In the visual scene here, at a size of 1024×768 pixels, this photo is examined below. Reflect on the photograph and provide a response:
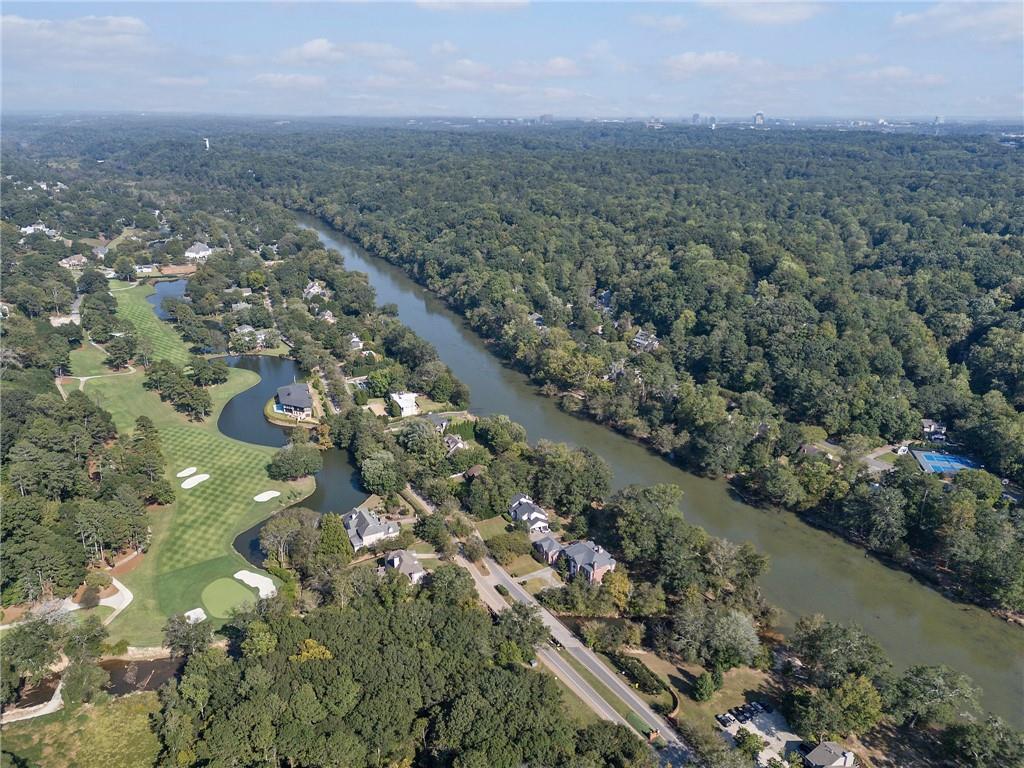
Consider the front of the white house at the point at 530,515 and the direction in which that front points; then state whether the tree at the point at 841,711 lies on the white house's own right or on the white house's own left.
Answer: on the white house's own left

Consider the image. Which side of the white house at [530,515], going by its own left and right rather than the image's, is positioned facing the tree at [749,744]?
left

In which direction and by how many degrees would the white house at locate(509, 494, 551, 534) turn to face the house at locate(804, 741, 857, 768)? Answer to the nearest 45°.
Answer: approximately 90° to its left

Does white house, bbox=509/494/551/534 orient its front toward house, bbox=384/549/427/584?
yes

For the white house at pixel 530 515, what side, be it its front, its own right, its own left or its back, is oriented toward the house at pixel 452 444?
right

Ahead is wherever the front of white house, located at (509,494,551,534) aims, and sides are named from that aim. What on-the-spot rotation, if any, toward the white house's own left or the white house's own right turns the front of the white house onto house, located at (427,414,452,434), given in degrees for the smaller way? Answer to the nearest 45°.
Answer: approximately 90° to the white house's own right

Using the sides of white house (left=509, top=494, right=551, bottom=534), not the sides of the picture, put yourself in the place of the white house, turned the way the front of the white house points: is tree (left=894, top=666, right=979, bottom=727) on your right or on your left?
on your left

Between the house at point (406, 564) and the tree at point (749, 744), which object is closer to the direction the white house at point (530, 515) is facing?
the house

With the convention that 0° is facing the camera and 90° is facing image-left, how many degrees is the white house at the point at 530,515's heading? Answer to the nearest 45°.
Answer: approximately 45°

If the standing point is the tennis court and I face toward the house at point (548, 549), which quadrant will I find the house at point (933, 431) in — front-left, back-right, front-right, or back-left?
back-right

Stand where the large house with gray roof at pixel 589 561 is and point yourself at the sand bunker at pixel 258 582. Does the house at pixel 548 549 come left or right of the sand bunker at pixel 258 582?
right

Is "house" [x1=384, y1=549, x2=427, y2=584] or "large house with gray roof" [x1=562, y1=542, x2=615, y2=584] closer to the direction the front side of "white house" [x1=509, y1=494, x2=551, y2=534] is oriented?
the house
